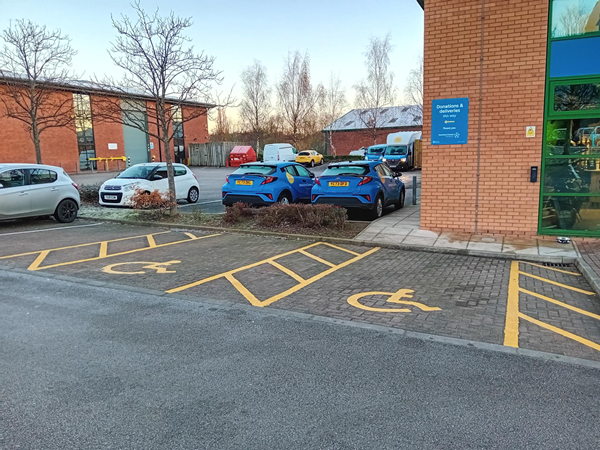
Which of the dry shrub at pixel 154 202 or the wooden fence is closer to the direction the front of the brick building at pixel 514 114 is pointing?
the dry shrub

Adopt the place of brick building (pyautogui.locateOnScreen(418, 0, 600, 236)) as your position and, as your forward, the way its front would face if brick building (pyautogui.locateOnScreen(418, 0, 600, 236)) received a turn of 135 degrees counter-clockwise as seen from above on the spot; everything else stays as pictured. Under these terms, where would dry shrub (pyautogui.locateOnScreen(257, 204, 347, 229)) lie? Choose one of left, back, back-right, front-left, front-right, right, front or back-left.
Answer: back-left

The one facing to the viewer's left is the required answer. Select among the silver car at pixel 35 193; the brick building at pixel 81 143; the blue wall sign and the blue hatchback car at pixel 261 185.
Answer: the silver car

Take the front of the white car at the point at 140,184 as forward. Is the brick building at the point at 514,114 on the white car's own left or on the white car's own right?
on the white car's own left

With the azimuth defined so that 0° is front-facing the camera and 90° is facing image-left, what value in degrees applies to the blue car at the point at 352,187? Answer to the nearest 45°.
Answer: approximately 225°

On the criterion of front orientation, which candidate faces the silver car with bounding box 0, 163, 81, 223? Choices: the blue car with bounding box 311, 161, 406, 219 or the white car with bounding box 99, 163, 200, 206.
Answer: the white car with bounding box 99, 163, 200, 206

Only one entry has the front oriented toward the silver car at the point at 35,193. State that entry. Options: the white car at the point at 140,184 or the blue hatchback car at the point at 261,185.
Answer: the white car at the point at 140,184

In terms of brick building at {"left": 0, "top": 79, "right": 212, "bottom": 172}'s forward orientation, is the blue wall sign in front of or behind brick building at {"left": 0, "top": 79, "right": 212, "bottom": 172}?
in front

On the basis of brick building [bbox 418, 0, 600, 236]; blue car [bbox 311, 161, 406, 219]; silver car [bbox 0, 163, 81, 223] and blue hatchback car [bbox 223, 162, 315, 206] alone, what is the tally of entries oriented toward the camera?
1

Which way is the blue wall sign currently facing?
toward the camera

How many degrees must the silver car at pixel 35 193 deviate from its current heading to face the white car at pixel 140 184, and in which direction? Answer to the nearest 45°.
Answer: approximately 135° to its right

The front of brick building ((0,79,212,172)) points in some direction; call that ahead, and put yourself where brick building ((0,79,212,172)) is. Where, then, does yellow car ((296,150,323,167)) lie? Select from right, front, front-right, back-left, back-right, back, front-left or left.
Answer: front-left

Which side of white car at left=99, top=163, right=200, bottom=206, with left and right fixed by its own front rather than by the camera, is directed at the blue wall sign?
left

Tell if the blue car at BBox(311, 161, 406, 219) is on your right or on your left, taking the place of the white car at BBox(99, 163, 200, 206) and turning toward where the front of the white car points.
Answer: on your left
